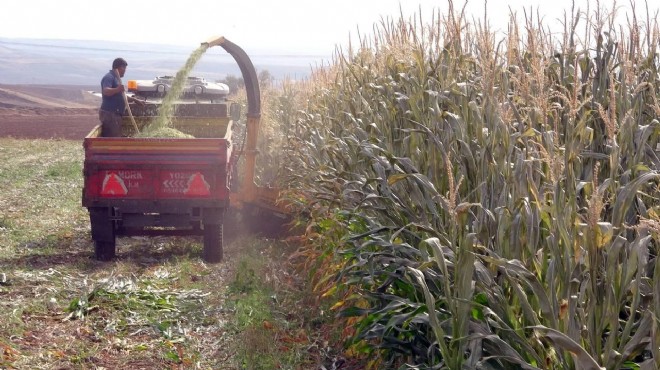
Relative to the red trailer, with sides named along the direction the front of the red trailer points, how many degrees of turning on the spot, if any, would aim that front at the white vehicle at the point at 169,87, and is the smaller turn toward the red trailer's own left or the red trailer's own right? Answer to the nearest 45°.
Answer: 0° — it already faces it

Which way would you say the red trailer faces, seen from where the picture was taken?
facing away from the viewer

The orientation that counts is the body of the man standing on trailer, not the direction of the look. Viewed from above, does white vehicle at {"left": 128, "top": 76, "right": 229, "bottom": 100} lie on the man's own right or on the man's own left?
on the man's own left

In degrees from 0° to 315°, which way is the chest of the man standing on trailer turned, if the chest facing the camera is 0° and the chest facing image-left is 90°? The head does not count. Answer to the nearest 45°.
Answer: approximately 270°
